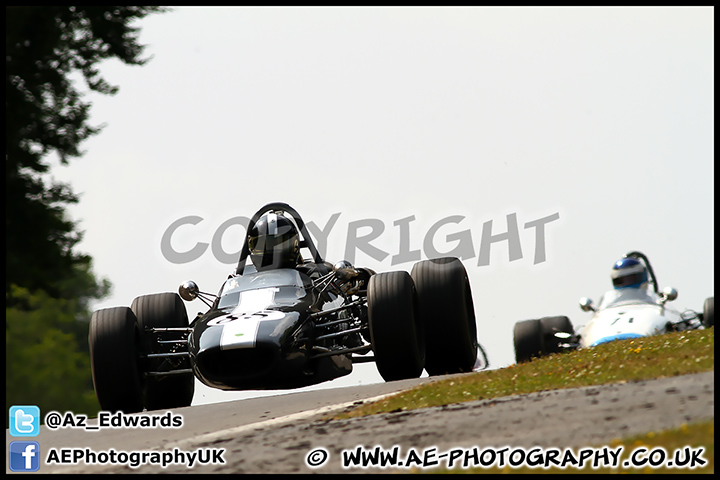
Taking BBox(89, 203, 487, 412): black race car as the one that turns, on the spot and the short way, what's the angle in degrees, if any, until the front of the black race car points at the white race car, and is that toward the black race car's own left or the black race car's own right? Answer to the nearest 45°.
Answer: approximately 135° to the black race car's own left

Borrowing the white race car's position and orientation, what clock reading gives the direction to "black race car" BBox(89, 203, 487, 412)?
The black race car is roughly at 1 o'clock from the white race car.

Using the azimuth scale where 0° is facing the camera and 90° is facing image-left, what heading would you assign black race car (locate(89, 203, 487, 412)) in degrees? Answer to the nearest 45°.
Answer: approximately 0°

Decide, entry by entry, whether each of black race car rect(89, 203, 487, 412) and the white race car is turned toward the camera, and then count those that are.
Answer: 2

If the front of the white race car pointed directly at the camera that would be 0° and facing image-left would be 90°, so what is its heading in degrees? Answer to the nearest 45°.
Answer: approximately 0°
